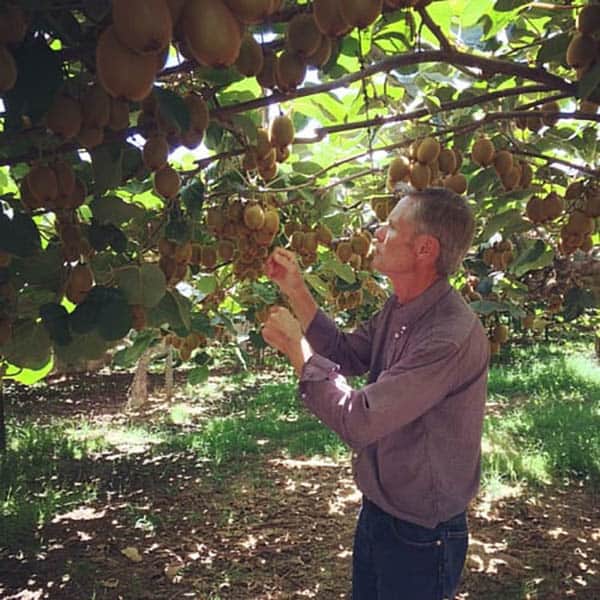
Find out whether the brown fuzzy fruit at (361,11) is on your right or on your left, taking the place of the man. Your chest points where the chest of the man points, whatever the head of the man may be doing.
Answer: on your left

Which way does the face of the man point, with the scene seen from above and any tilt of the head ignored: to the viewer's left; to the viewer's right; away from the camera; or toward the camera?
to the viewer's left

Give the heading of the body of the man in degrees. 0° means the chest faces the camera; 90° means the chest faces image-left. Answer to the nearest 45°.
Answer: approximately 90°

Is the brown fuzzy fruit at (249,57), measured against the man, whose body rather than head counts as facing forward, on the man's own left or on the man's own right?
on the man's own left
